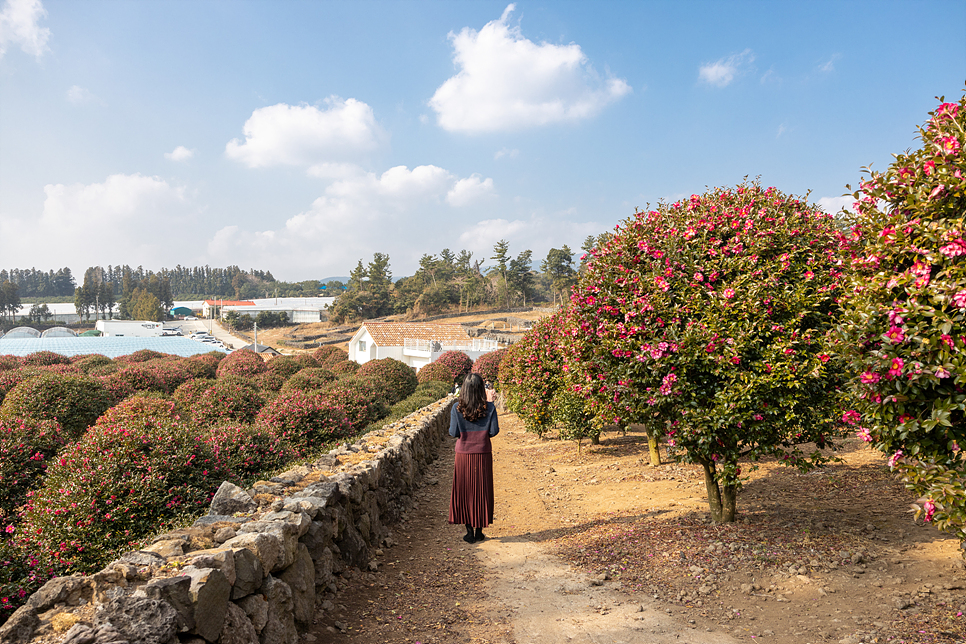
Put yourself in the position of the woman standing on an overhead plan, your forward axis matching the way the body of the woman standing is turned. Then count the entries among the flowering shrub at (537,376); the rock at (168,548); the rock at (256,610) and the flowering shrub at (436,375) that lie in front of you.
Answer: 2

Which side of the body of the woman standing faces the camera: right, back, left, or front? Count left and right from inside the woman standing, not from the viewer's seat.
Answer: back

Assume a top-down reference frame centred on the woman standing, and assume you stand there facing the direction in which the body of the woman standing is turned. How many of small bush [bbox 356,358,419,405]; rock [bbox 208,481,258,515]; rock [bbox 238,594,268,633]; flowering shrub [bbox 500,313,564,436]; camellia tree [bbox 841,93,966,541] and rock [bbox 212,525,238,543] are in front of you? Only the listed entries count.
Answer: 2

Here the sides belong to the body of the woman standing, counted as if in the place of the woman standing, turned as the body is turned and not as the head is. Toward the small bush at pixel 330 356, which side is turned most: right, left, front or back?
front

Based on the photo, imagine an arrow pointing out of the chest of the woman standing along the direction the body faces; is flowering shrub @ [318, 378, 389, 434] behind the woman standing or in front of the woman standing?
in front

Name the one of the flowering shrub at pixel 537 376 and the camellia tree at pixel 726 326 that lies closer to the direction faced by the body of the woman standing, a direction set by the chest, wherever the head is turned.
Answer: the flowering shrub

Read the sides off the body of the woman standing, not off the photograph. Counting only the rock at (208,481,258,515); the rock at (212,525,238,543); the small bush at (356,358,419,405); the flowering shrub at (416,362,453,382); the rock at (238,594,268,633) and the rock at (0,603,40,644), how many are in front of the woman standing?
2

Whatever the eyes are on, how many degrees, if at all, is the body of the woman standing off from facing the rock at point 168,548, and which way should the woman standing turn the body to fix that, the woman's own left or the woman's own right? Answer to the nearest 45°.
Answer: approximately 135° to the woman's own left

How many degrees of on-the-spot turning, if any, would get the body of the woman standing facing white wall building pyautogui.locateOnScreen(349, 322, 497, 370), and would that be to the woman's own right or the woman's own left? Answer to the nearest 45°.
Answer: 0° — they already face it

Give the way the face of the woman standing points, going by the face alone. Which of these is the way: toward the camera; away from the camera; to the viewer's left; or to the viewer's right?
away from the camera

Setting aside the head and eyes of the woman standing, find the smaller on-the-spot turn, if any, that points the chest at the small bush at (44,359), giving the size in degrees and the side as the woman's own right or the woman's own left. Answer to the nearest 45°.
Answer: approximately 45° to the woman's own left

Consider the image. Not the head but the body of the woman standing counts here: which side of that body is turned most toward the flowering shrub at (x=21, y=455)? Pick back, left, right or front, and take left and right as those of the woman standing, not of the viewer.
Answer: left
